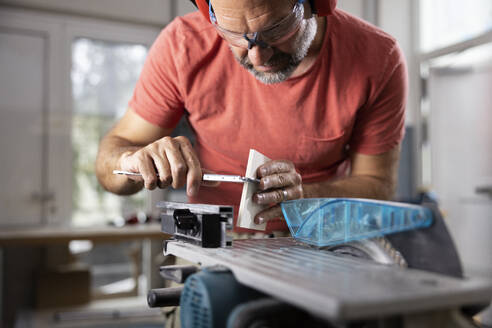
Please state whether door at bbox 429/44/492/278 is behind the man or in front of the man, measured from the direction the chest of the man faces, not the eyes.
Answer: behind

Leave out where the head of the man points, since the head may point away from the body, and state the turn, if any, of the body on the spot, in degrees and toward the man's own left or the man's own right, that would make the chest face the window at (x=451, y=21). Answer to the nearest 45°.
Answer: approximately 135° to the man's own left

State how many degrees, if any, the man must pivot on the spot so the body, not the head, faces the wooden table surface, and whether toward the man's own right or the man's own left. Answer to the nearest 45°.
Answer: approximately 135° to the man's own right

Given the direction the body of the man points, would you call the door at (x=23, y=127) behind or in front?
behind

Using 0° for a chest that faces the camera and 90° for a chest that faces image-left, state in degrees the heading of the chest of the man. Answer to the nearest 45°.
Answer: approximately 0°
